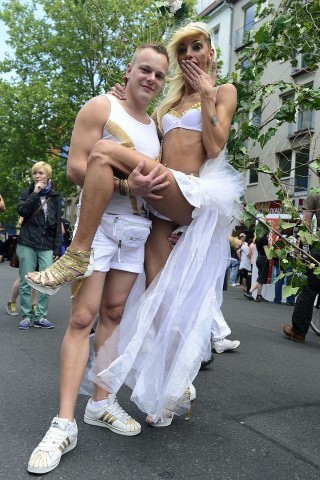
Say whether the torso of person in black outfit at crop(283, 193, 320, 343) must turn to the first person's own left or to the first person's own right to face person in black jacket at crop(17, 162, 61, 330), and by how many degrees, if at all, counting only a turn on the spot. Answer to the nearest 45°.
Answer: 0° — they already face them

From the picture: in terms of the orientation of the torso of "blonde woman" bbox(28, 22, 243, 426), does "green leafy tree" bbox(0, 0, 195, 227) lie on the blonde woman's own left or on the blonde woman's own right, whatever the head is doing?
on the blonde woman's own right

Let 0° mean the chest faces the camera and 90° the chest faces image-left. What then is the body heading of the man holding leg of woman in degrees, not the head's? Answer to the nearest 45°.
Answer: approximately 0°

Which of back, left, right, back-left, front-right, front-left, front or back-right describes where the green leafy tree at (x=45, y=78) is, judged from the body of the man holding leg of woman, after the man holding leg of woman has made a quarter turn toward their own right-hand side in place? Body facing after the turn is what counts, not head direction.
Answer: right

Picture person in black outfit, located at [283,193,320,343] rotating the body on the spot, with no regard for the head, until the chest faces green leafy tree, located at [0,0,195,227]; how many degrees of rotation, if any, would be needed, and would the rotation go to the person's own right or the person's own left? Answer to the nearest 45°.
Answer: approximately 45° to the person's own right

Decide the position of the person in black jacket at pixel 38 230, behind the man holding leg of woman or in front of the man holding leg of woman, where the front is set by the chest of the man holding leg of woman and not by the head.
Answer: behind

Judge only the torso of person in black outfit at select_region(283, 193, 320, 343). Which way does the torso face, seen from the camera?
to the viewer's left
